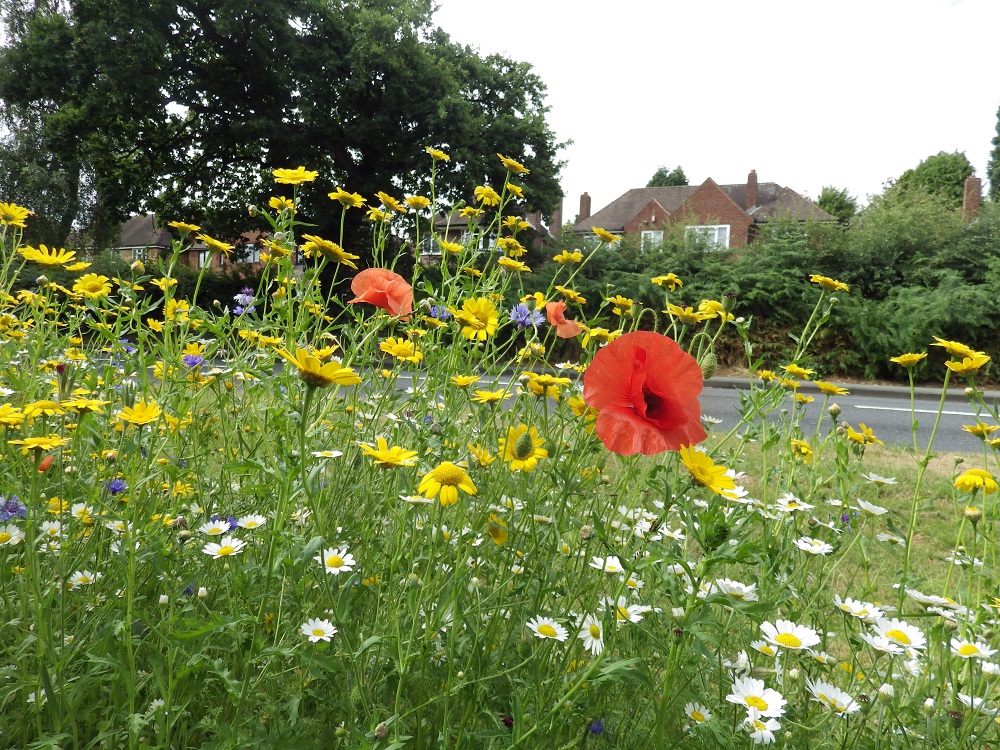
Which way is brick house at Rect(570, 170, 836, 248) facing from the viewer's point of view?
toward the camera

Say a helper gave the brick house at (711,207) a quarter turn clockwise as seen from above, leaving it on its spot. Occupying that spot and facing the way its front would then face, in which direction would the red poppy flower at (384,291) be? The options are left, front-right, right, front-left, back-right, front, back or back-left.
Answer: left

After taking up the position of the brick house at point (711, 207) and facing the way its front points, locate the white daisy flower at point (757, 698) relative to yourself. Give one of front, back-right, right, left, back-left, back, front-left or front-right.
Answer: front

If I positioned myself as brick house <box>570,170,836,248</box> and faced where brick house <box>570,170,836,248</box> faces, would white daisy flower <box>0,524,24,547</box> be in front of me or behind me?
in front

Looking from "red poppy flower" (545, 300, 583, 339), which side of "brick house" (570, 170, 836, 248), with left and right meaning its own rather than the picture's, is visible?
front

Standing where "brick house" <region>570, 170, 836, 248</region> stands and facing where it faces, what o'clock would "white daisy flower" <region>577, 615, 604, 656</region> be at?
The white daisy flower is roughly at 12 o'clock from the brick house.

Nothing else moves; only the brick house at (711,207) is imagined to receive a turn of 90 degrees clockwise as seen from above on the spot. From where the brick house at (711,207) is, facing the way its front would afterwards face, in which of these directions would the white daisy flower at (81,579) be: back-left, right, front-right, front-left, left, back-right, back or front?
left

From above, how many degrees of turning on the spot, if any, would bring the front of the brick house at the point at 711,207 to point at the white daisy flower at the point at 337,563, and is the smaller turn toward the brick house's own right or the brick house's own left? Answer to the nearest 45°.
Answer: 0° — it already faces it

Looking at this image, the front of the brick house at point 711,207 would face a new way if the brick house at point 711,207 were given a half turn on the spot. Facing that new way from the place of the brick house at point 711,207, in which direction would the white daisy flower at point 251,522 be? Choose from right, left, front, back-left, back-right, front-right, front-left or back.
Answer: back

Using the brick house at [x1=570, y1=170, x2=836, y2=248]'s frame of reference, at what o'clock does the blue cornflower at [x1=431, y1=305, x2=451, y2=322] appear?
The blue cornflower is roughly at 12 o'clock from the brick house.

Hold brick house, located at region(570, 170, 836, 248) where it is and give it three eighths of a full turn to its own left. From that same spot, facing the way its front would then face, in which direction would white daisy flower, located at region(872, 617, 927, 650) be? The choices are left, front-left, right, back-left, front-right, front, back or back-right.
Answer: back-right

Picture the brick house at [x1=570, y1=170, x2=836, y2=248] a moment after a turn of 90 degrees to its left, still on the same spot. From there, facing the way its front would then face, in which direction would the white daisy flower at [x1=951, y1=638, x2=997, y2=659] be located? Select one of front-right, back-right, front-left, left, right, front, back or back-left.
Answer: right

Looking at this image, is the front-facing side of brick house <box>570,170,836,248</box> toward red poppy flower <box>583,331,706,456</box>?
yes

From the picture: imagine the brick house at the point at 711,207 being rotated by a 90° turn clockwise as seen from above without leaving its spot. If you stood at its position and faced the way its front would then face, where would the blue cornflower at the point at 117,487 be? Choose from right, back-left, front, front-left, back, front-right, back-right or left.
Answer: left

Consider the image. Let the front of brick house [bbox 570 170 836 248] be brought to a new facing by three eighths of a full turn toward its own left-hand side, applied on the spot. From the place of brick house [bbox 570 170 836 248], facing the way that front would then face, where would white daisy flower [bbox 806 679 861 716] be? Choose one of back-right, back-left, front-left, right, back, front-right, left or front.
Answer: back-right

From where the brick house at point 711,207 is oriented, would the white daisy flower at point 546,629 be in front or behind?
in front

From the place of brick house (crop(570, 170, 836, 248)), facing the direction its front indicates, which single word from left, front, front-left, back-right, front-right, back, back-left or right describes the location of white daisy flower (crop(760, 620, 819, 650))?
front

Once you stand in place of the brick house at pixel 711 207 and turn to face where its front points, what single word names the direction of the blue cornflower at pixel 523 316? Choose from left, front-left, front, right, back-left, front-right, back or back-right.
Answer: front

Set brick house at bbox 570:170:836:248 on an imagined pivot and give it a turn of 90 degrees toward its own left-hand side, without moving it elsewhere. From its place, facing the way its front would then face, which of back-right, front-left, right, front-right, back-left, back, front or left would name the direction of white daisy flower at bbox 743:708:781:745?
right
